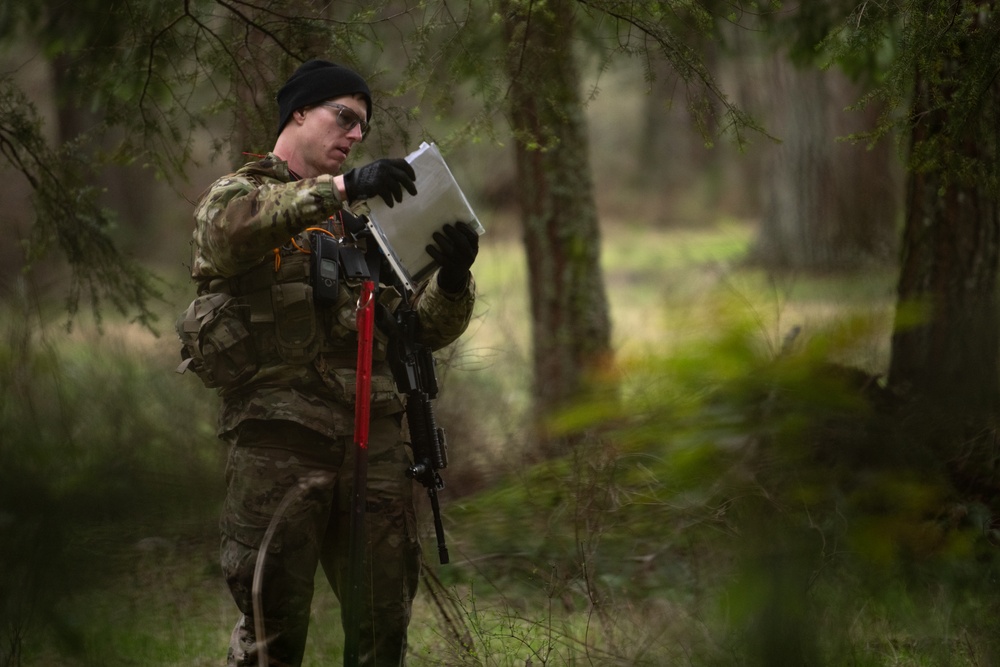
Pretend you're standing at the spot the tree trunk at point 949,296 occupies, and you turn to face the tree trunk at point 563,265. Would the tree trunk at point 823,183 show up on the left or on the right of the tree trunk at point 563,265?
right

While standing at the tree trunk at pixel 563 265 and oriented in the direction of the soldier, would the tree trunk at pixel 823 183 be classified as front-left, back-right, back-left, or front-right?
back-left

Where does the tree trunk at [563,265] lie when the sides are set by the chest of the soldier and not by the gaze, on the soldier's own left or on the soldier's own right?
on the soldier's own left

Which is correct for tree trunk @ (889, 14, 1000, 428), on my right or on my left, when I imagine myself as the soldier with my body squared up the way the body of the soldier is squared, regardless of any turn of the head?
on my left

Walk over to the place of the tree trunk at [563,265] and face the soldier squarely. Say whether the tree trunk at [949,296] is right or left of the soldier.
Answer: left

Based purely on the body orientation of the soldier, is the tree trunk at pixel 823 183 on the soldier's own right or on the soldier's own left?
on the soldier's own left

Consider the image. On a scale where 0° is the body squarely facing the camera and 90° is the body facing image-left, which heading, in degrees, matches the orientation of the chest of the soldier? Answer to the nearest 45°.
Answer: approximately 315°
